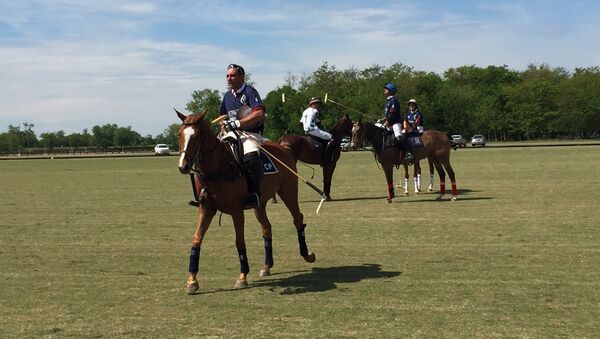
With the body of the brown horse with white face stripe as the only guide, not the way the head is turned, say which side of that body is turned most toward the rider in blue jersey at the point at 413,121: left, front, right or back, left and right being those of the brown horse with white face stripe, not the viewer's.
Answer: back

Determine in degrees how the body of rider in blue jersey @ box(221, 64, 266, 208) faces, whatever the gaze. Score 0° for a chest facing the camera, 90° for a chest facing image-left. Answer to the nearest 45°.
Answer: approximately 45°

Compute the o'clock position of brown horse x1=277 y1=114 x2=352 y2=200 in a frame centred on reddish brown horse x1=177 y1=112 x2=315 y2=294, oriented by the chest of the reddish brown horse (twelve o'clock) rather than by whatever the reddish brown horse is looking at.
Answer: The brown horse is roughly at 5 o'clock from the reddish brown horse.

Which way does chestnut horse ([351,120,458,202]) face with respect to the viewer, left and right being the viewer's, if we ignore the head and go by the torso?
facing to the left of the viewer

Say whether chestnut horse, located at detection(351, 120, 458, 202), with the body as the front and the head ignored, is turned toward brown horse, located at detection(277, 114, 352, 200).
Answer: yes

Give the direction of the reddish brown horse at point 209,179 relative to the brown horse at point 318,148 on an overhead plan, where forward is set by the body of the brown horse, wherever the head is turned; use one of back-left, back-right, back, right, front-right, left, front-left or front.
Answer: right

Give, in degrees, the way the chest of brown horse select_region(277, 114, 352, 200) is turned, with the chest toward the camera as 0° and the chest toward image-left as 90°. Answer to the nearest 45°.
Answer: approximately 270°

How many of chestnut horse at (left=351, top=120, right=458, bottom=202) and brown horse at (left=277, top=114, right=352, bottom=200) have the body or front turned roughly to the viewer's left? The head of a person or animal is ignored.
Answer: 1

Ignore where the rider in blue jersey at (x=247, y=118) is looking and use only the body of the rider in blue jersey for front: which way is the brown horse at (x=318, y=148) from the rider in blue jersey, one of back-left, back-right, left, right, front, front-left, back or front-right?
back-right
